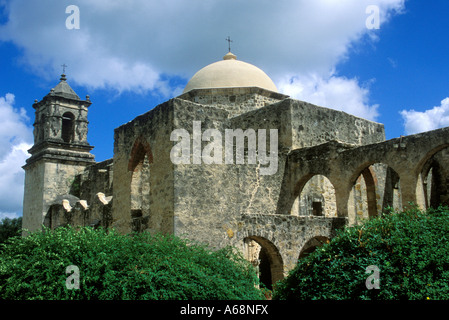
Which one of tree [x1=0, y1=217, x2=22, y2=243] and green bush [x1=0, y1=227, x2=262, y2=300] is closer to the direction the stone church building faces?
the tree

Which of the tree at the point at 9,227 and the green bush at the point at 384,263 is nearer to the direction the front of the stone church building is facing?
the tree

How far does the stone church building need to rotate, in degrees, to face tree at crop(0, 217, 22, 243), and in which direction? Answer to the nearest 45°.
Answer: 0° — it already faces it

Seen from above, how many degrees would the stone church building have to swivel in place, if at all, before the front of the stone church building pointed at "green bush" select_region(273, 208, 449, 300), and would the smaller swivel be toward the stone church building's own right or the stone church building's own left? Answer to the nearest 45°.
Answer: approximately 135° to the stone church building's own left

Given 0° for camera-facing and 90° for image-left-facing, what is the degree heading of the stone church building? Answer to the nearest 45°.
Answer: approximately 135°
